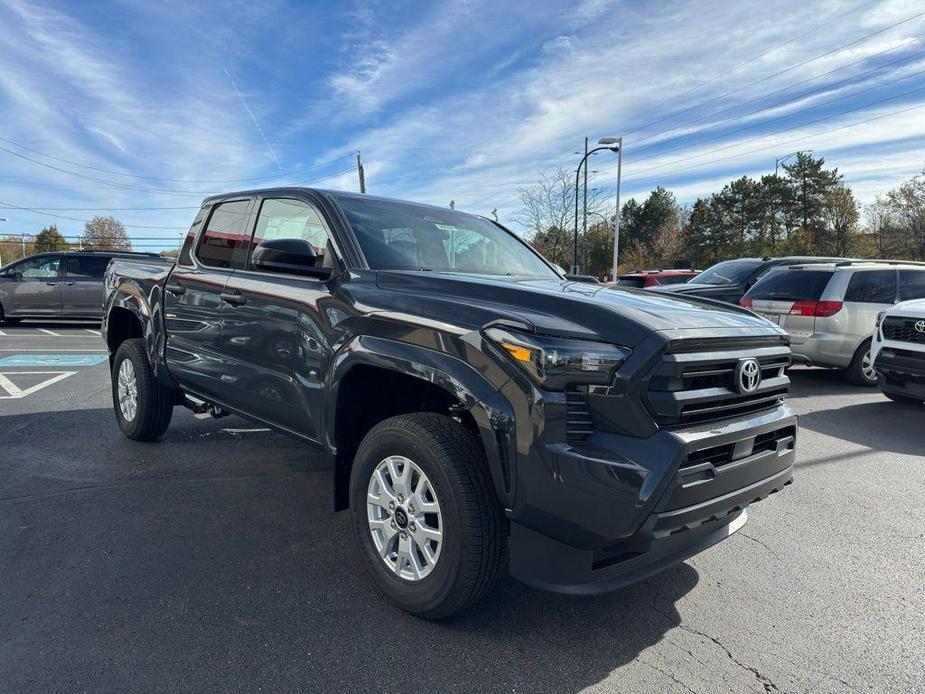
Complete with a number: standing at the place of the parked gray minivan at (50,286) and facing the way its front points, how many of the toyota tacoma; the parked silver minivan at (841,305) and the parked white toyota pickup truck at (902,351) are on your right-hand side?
0

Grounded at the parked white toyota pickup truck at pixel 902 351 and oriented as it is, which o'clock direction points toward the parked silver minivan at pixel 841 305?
The parked silver minivan is roughly at 4 o'clock from the parked white toyota pickup truck.

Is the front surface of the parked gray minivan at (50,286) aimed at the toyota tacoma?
no

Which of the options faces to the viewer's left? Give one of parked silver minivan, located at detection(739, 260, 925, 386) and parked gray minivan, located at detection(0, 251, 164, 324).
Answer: parked gray minivan, located at detection(0, 251, 164, 324)

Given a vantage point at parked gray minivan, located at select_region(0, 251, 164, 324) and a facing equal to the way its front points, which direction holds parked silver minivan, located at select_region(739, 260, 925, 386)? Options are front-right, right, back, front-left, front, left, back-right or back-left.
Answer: back-left

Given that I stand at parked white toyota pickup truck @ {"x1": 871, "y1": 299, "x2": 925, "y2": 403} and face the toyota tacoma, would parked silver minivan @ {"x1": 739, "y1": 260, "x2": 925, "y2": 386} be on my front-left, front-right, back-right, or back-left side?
back-right

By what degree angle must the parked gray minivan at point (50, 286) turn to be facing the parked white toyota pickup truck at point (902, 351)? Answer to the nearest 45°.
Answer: approximately 135° to its left

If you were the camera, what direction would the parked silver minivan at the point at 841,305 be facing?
facing away from the viewer and to the right of the viewer

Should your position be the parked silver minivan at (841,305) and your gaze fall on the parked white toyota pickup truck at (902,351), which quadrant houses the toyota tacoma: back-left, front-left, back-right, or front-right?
front-right

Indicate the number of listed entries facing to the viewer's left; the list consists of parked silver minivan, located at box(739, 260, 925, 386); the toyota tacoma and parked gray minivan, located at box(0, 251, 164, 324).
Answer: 1

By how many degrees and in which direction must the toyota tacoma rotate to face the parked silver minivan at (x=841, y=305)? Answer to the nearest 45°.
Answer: approximately 90° to its left

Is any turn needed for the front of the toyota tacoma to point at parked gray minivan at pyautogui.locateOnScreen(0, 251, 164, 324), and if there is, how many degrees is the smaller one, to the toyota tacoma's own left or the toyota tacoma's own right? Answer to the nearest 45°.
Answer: approximately 180°

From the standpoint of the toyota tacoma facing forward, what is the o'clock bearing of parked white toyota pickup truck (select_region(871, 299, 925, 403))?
The parked white toyota pickup truck is roughly at 9 o'clock from the toyota tacoma.

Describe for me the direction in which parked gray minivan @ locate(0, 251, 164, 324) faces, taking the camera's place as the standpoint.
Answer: facing to the left of the viewer

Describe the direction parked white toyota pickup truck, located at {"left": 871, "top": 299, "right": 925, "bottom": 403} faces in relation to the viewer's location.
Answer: facing the viewer and to the left of the viewer

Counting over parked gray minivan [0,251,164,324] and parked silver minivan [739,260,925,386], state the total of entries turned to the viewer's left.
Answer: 1

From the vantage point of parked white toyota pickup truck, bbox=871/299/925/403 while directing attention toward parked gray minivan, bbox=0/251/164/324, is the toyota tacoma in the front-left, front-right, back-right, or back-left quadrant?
front-left
